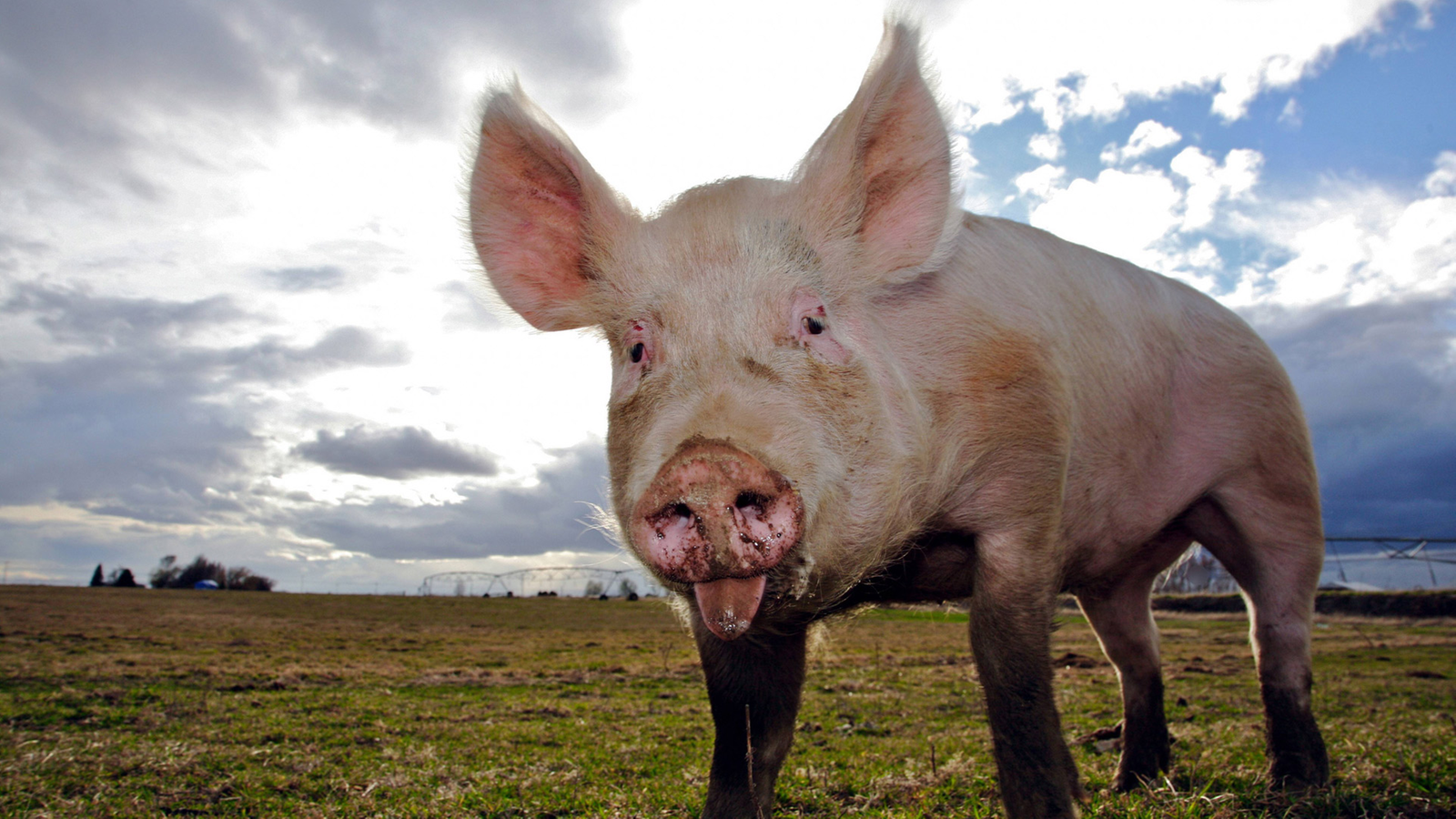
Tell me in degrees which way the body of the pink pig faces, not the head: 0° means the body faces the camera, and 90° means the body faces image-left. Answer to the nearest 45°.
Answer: approximately 45°
